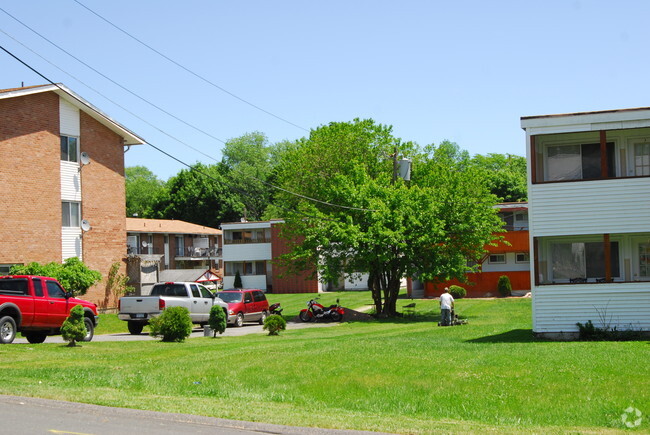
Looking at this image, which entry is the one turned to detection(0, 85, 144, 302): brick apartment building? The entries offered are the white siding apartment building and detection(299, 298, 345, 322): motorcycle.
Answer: the motorcycle

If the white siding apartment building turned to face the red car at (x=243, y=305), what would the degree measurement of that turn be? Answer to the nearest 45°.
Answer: approximately 135° to its right

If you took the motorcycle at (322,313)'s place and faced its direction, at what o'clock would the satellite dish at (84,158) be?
The satellite dish is roughly at 12 o'clock from the motorcycle.

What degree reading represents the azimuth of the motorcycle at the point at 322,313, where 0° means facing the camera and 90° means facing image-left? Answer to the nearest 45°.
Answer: approximately 90°

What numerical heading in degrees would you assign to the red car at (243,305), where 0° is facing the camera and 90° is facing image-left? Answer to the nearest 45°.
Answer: approximately 45°

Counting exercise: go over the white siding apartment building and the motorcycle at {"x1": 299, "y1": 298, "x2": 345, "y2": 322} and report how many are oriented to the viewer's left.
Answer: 1

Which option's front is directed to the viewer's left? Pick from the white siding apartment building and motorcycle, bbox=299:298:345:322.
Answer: the motorcycle

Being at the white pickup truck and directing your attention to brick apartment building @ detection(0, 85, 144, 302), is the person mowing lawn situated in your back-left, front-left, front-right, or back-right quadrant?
back-right

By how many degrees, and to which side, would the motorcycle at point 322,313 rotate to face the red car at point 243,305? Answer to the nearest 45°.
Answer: approximately 45° to its left

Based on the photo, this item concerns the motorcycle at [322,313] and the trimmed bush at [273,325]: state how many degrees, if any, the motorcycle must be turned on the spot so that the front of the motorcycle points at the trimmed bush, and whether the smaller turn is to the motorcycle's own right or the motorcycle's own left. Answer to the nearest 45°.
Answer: approximately 90° to the motorcycle's own left
